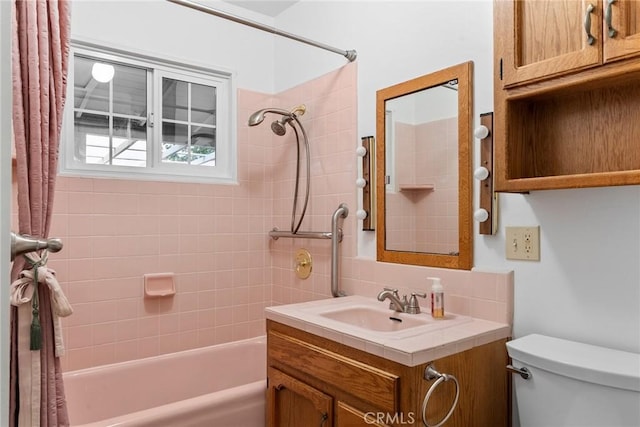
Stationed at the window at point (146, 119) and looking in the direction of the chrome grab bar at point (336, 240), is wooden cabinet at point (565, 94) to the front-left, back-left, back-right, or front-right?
front-right

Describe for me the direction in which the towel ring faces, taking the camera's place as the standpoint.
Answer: facing the viewer and to the right of the viewer

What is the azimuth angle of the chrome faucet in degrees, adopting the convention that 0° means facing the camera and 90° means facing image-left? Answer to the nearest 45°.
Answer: approximately 45°

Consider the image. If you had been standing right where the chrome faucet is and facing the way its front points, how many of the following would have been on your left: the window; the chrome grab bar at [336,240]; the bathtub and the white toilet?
1
